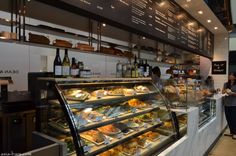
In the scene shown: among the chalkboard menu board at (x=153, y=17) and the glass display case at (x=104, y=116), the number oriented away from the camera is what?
0

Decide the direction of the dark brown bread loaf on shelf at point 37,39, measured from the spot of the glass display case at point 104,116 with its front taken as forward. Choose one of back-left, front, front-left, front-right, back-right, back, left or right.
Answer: back

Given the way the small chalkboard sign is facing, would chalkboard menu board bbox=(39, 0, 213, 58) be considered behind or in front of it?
in front

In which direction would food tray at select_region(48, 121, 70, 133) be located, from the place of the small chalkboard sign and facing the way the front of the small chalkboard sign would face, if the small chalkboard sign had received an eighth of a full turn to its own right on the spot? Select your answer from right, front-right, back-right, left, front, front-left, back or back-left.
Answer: front-left

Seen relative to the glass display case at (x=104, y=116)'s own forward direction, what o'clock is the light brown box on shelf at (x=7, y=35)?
The light brown box on shelf is roughly at 5 o'clock from the glass display case.

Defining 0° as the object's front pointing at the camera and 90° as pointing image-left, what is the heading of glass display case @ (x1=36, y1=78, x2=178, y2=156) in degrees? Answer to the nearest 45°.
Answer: approximately 315°

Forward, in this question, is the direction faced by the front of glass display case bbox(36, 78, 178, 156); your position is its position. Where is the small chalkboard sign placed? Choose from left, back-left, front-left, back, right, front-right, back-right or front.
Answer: left
